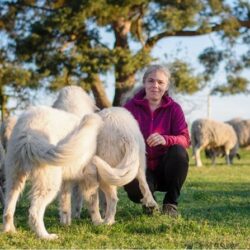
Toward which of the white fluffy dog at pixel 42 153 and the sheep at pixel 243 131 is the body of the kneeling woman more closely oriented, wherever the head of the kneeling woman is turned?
the white fluffy dog

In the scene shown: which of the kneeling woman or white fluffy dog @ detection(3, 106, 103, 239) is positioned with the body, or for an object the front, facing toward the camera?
the kneeling woman

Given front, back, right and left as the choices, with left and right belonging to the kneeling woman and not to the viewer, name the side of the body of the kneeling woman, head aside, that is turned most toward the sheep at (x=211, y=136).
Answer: back

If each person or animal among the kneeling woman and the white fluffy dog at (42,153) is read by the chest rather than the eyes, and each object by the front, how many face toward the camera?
1

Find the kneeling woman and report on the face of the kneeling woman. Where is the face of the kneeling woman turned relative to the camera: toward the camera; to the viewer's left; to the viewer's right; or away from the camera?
toward the camera

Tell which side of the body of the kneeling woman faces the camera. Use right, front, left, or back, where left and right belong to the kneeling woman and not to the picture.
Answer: front

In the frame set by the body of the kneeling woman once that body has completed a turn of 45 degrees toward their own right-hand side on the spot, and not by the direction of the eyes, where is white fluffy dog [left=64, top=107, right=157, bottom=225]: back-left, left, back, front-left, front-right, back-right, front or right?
front

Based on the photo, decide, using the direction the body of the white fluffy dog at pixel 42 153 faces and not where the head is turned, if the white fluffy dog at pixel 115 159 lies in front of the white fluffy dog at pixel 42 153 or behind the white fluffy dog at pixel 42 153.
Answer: in front

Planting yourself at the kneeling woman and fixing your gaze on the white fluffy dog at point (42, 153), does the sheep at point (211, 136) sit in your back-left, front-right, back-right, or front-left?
back-right

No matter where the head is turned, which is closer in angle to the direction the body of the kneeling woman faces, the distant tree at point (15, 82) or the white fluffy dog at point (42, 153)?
the white fluffy dog

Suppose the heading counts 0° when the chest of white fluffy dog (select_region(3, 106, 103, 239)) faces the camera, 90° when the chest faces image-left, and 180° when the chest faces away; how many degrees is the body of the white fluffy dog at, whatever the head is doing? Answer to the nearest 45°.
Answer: approximately 225°

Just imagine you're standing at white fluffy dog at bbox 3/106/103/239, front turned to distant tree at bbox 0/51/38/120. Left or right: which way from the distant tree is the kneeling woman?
right

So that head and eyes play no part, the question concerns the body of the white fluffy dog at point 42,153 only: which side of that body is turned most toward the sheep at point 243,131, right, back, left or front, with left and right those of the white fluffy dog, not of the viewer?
front

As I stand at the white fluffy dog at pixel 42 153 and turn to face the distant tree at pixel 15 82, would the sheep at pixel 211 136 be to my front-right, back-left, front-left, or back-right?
front-right

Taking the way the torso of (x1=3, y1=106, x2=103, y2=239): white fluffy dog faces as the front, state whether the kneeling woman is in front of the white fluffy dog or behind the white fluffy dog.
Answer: in front

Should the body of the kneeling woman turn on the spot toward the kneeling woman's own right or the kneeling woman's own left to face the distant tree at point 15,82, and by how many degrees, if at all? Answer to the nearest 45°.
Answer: approximately 180°

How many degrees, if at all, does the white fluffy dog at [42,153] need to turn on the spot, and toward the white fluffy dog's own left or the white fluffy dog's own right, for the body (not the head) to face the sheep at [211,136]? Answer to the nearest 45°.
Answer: approximately 45° to the white fluffy dog's own left
